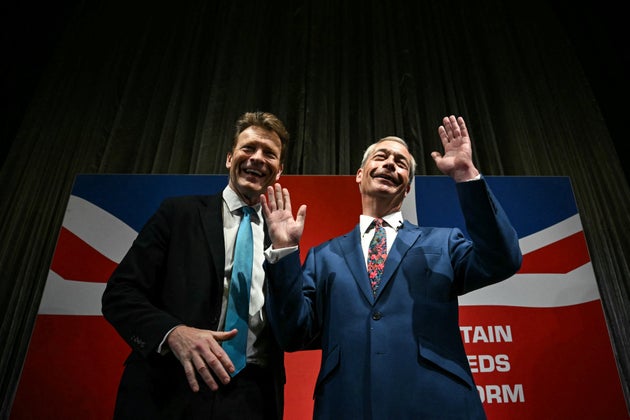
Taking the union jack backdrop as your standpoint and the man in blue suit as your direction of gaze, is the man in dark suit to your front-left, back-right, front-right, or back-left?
front-right

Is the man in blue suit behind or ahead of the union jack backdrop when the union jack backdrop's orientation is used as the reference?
ahead

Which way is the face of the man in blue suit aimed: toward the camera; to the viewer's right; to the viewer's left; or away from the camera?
toward the camera

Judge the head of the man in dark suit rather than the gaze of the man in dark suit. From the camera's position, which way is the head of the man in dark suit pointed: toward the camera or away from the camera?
toward the camera

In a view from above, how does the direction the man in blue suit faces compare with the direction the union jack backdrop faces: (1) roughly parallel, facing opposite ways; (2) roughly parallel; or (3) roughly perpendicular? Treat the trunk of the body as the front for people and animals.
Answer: roughly parallel

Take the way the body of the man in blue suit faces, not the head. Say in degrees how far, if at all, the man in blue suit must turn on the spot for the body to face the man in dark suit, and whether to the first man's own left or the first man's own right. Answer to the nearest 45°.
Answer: approximately 90° to the first man's own right

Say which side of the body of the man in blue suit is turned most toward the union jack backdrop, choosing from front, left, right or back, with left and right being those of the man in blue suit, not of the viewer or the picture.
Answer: back

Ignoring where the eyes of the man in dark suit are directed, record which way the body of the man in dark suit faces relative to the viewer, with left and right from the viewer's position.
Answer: facing the viewer and to the right of the viewer

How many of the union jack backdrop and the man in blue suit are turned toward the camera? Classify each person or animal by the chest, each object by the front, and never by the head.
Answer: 2

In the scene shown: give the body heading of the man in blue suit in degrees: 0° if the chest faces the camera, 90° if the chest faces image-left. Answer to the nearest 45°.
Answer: approximately 0°

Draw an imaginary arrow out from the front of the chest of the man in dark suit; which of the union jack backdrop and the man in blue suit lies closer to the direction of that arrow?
the man in blue suit

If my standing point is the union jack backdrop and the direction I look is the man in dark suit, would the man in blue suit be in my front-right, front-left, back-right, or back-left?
front-left

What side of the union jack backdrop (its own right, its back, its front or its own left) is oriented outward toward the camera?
front
